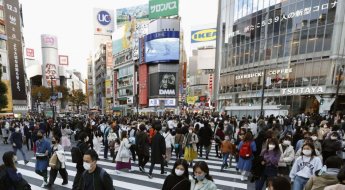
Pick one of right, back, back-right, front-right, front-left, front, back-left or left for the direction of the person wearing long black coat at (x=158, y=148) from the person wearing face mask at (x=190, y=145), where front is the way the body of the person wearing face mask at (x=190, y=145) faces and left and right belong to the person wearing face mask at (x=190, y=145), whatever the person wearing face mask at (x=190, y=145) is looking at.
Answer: front-right

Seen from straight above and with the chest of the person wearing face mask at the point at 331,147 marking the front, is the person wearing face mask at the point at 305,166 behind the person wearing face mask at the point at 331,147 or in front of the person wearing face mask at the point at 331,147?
in front

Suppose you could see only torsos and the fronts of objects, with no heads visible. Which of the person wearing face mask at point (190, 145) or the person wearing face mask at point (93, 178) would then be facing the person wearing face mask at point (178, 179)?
the person wearing face mask at point (190, 145)

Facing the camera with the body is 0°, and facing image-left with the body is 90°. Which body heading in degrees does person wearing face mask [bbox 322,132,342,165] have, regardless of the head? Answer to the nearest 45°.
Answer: approximately 45°

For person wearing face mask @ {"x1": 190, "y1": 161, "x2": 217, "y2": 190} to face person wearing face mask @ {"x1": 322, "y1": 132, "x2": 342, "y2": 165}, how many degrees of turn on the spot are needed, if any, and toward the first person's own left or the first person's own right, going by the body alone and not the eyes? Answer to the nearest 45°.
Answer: approximately 180°

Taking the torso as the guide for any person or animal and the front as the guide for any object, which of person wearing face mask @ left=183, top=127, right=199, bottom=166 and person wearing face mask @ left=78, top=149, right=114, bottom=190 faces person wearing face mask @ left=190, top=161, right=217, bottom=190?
person wearing face mask @ left=183, top=127, right=199, bottom=166

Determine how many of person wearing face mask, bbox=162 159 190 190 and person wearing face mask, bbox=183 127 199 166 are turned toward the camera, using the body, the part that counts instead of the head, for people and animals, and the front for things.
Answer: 2
